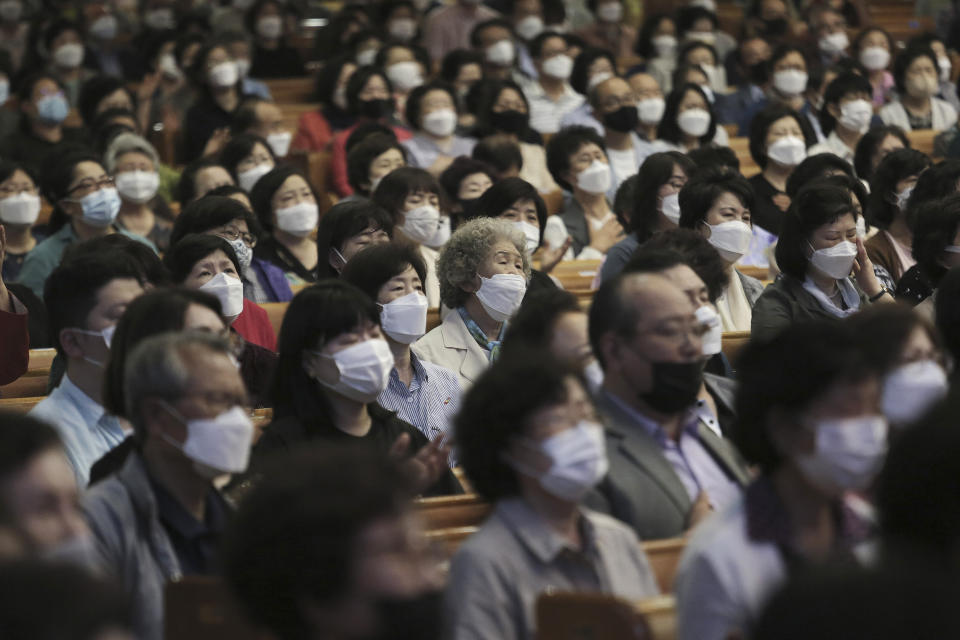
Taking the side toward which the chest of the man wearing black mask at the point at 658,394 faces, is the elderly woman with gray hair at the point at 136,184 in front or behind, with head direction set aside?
behind

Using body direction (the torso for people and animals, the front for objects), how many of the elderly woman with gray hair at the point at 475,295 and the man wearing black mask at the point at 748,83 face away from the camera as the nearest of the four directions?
0

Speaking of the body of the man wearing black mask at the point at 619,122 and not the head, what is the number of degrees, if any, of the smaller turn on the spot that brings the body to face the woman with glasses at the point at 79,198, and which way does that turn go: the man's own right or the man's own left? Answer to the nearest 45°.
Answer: approximately 90° to the man's own right

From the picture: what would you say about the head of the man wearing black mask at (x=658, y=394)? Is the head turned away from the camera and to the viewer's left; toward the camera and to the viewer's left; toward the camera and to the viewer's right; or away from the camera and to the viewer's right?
toward the camera and to the viewer's right

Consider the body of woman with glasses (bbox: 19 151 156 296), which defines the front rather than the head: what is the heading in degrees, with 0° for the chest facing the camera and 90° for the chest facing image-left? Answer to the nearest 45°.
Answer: approximately 315°

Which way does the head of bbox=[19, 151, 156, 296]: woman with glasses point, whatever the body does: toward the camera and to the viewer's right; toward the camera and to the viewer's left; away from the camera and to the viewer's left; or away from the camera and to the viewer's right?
toward the camera and to the viewer's right

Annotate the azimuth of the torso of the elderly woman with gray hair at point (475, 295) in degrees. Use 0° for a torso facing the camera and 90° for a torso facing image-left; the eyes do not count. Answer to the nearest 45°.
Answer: approximately 315°

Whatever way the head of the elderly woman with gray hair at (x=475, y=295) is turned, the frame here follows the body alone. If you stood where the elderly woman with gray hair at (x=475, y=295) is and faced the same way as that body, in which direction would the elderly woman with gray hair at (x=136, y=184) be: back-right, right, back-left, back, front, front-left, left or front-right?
back

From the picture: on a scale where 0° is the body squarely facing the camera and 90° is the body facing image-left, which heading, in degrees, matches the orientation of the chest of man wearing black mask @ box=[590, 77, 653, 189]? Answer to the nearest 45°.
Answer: approximately 315°

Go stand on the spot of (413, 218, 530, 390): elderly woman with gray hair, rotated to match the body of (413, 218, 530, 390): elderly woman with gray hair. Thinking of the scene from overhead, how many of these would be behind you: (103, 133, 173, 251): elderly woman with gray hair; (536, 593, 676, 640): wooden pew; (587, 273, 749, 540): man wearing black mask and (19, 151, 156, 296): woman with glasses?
2

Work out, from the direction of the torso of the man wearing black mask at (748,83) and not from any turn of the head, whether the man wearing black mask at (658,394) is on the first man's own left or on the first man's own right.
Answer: on the first man's own right

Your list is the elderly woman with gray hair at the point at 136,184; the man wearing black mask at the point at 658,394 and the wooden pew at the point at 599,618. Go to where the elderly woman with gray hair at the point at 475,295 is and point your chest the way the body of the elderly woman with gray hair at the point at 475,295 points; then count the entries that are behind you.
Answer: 1

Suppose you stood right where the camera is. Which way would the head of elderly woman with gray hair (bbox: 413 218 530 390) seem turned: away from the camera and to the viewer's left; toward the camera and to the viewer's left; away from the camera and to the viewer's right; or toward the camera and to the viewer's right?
toward the camera and to the viewer's right

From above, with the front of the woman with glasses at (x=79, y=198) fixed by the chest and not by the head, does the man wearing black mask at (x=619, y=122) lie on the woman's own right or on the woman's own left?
on the woman's own left
